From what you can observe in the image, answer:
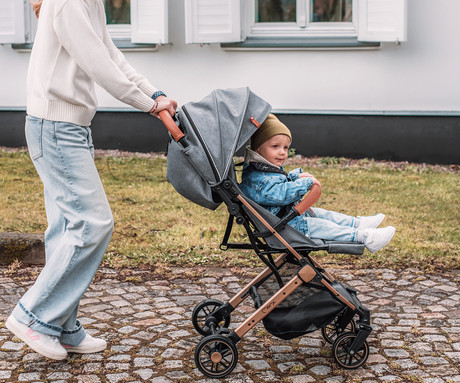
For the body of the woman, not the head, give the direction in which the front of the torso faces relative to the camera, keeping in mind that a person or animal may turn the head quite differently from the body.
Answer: to the viewer's right

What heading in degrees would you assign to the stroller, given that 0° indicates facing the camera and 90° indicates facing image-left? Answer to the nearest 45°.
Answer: approximately 270°

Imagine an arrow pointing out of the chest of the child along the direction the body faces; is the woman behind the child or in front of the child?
behind

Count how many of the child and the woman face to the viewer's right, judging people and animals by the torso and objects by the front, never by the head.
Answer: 2

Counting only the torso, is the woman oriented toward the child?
yes

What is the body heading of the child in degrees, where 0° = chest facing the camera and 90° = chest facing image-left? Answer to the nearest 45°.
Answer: approximately 270°
